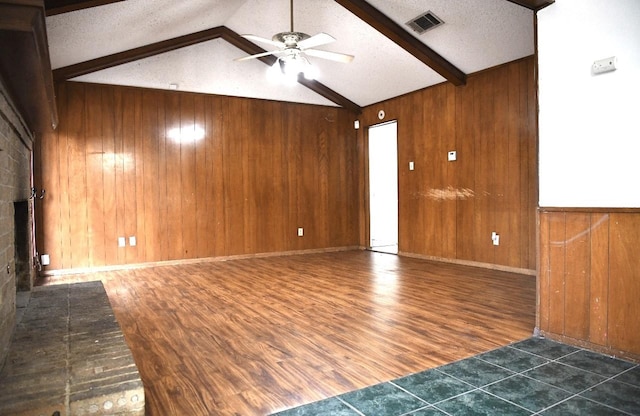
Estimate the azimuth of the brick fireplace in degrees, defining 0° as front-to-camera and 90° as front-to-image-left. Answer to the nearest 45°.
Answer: approximately 270°

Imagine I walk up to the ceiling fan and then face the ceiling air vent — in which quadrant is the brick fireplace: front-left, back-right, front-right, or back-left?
back-right

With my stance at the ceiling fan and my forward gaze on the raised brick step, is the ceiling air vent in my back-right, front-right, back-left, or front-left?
back-left

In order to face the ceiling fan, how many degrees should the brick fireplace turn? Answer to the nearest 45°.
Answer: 0° — it already faces it

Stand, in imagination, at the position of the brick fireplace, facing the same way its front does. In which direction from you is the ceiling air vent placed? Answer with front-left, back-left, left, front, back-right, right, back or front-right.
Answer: front
